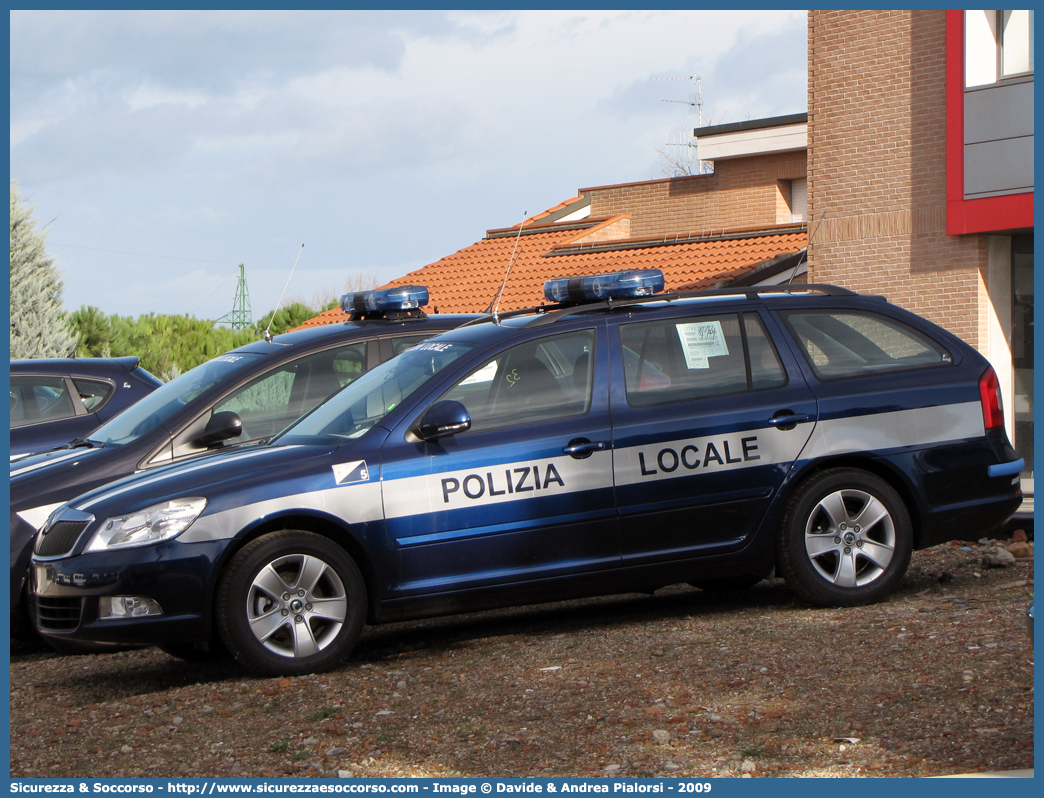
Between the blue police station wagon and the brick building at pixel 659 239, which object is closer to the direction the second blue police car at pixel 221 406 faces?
the blue police station wagon

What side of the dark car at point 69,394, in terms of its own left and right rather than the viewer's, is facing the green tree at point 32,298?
right

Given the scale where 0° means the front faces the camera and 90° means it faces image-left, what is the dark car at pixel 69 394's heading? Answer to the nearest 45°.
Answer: approximately 90°

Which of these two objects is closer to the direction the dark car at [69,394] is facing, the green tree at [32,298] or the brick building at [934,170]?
the green tree

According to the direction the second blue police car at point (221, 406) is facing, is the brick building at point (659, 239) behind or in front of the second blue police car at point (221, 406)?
behind

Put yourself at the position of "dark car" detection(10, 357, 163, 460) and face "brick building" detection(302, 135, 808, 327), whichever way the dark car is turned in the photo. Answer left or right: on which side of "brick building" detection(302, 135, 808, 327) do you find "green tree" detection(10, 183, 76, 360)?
left

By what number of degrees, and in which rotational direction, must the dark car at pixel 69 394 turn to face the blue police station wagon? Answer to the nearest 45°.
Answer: approximately 135° to its left

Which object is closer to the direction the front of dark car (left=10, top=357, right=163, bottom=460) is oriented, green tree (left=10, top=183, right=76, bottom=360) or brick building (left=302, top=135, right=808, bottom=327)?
the green tree

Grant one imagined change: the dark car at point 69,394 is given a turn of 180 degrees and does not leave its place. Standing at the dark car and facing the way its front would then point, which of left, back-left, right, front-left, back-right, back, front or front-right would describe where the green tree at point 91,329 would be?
left

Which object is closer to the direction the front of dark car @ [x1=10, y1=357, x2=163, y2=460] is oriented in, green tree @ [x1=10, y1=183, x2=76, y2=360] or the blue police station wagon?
the green tree

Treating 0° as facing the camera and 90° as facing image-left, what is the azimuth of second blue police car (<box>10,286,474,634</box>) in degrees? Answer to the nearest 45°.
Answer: approximately 45°

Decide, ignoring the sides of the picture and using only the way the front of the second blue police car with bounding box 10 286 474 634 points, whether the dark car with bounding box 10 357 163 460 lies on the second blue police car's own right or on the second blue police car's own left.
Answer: on the second blue police car's own right
